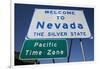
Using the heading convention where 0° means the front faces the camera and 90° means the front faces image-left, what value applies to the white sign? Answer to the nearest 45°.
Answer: approximately 0°

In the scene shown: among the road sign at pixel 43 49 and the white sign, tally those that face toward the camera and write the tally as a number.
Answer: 2

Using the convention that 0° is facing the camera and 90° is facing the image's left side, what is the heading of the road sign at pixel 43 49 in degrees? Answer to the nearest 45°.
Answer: approximately 0°
